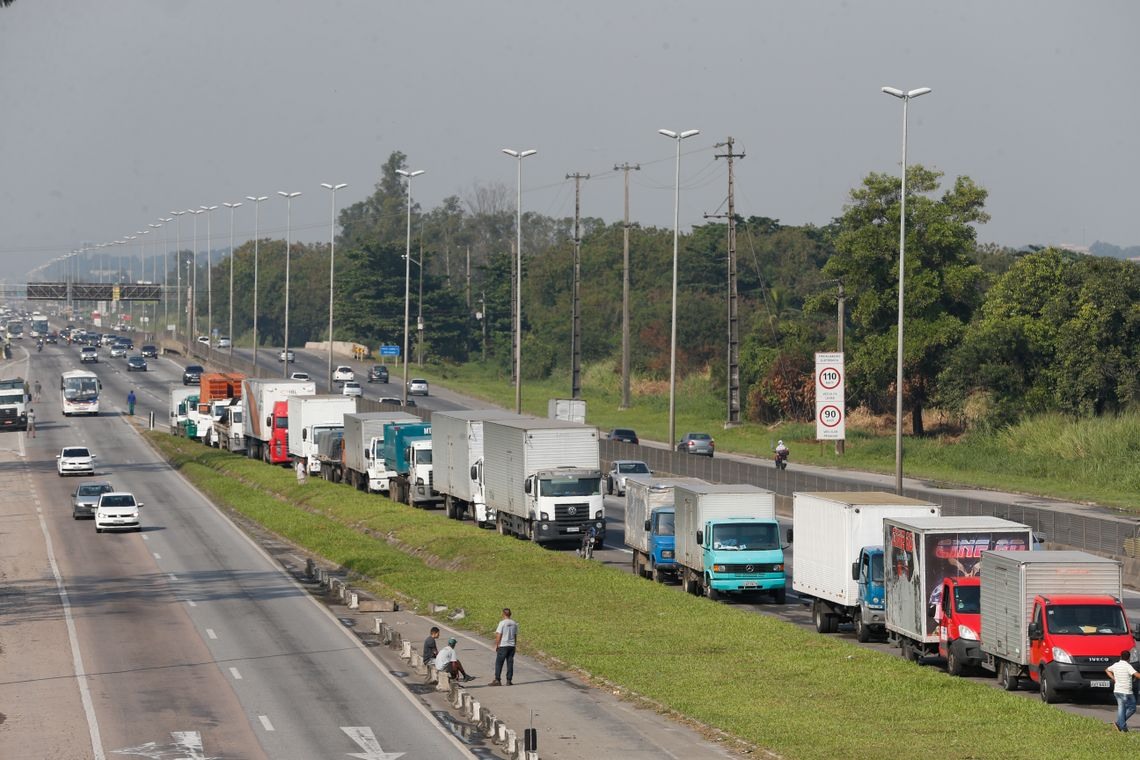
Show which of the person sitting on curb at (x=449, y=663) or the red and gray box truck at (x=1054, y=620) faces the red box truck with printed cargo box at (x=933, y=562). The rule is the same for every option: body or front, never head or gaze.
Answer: the person sitting on curb

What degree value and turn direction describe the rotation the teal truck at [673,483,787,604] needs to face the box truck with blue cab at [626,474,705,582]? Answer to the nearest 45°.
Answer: approximately 135° to its right

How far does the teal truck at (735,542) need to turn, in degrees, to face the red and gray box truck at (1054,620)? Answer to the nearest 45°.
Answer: approximately 45° to its left

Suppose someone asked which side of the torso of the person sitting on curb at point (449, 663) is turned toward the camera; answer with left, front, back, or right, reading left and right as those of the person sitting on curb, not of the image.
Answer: right

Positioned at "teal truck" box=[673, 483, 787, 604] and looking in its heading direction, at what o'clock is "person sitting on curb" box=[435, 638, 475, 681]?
The person sitting on curb is roughly at 1 o'clock from the teal truck.

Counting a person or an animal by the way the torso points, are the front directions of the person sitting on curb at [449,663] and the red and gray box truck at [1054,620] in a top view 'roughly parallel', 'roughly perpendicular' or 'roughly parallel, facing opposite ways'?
roughly perpendicular

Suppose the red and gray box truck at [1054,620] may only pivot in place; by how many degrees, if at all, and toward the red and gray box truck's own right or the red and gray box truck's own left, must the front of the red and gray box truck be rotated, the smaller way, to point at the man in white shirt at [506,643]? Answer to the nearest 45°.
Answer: approximately 135° to the red and gray box truck's own right

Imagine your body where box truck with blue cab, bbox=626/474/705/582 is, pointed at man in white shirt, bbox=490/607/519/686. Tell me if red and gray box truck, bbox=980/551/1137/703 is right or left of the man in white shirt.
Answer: left

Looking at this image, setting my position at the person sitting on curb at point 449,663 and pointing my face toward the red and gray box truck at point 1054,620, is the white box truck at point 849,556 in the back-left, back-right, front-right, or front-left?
front-left

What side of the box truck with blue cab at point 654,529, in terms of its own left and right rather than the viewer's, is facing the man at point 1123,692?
front

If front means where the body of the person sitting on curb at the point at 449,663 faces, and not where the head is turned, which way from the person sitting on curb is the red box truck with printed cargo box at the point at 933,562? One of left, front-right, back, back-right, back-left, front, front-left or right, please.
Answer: front

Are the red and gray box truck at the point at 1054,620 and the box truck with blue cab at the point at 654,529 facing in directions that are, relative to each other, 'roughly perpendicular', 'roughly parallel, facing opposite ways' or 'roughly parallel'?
roughly parallel

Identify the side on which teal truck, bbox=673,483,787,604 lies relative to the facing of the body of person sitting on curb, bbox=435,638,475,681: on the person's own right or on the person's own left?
on the person's own left

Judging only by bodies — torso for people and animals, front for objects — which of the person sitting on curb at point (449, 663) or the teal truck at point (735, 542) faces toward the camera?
the teal truck

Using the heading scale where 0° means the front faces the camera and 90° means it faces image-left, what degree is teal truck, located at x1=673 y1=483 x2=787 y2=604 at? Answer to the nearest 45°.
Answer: approximately 0°

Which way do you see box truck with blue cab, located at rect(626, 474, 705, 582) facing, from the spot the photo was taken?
facing the viewer and to the right of the viewer

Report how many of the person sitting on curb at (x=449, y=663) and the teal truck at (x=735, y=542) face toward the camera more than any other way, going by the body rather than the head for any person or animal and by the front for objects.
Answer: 1
